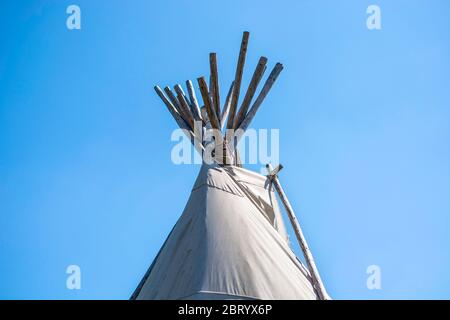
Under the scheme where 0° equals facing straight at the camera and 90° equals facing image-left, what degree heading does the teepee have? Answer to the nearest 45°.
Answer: approximately 270°
